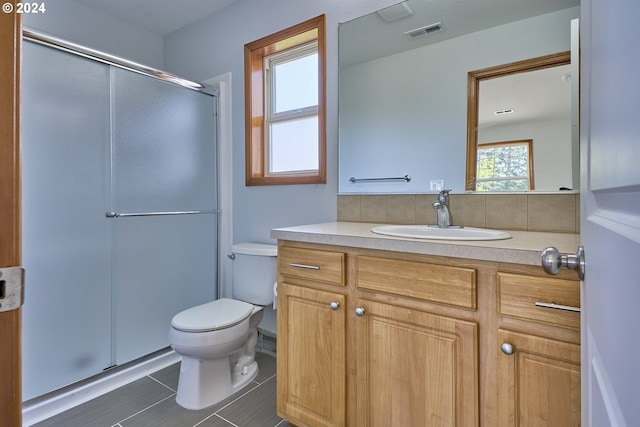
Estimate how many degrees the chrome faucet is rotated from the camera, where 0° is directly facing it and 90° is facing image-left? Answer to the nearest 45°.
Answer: approximately 45°

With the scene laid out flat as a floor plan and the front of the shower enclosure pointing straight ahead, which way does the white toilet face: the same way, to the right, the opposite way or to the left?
to the right

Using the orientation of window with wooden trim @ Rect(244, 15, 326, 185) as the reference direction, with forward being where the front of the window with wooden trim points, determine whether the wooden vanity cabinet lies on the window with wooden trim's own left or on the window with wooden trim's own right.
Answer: on the window with wooden trim's own left

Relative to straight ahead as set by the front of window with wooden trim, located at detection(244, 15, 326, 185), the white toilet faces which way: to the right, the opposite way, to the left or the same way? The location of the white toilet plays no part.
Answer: the same way

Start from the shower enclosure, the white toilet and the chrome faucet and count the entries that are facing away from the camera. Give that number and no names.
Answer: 0

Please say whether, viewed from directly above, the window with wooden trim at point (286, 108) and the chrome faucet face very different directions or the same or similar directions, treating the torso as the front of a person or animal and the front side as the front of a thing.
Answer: same or similar directions

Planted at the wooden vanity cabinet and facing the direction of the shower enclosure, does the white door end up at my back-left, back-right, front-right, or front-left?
back-left

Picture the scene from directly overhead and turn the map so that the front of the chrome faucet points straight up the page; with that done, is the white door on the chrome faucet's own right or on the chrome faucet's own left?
on the chrome faucet's own left

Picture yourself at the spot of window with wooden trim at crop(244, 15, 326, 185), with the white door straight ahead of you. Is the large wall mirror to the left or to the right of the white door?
left

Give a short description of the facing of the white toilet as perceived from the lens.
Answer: facing the viewer and to the left of the viewer

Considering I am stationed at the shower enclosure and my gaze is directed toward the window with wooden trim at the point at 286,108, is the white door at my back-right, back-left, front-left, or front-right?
front-right

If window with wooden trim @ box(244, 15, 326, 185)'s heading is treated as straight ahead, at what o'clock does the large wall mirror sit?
The large wall mirror is roughly at 9 o'clock from the window with wooden trim.

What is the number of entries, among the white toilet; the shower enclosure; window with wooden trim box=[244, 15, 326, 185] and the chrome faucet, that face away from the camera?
0

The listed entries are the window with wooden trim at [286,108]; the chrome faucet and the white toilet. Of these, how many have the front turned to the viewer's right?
0

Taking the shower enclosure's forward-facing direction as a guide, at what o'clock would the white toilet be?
The white toilet is roughly at 12 o'clock from the shower enclosure.

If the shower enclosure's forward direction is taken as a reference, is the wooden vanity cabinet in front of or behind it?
in front
